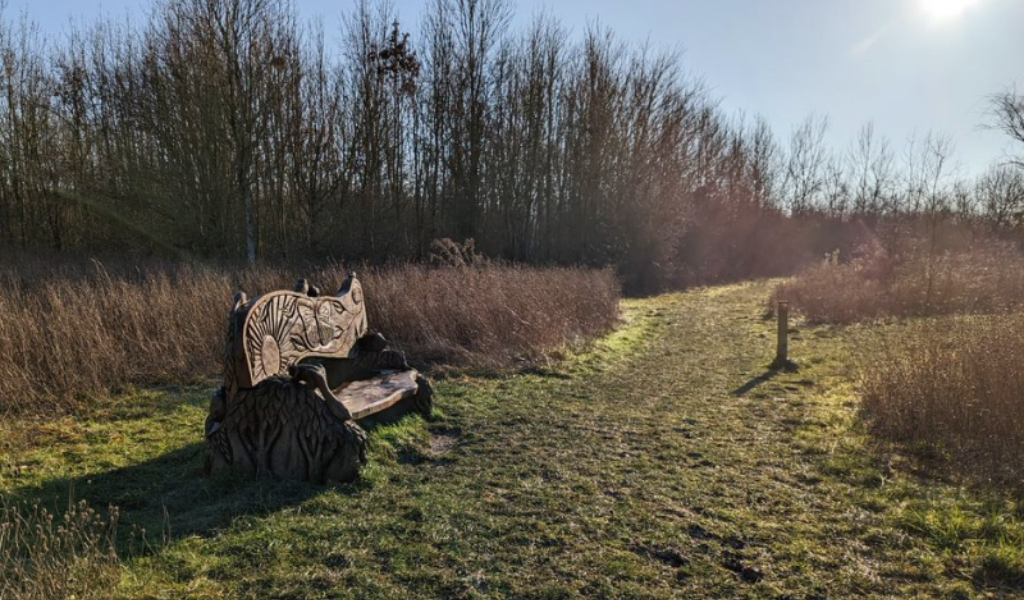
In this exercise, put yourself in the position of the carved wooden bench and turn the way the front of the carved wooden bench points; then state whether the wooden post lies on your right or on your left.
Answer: on your left

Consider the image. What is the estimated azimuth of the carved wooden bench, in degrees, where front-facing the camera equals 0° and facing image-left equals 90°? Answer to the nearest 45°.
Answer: approximately 315°
